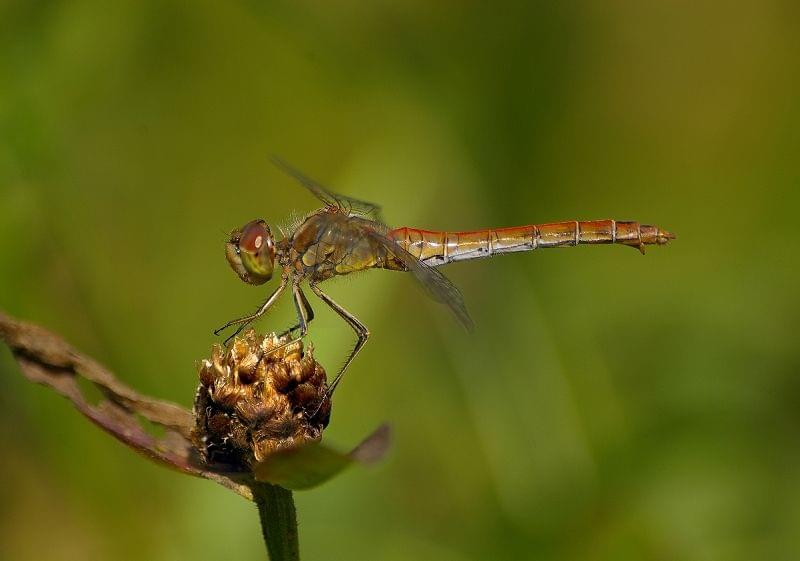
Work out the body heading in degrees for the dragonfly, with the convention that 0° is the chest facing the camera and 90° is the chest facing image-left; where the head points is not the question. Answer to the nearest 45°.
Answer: approximately 90°
